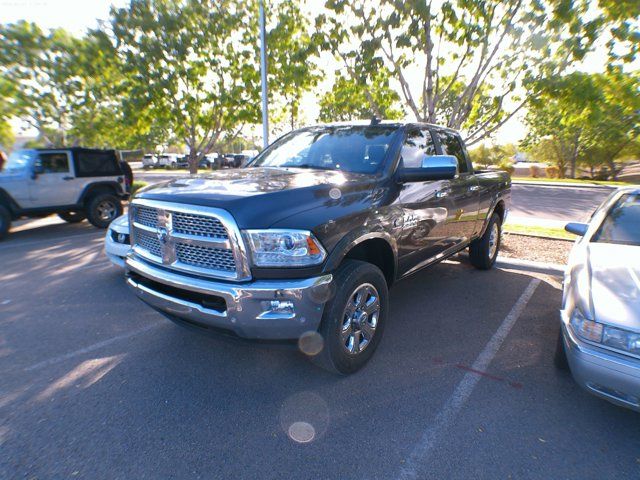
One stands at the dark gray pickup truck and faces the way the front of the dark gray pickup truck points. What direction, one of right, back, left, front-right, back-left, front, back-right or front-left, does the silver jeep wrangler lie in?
right

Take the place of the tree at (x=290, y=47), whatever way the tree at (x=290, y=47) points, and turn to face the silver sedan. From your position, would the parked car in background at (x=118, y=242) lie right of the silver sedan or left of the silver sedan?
right

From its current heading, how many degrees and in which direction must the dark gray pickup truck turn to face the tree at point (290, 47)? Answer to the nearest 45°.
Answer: approximately 135° to its right

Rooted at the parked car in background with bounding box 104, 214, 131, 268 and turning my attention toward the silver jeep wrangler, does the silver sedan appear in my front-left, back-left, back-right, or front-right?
back-right

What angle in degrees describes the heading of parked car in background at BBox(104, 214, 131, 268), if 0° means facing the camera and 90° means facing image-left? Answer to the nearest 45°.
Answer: approximately 45°

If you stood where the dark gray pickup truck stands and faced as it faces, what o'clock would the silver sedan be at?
The silver sedan is roughly at 8 o'clock from the dark gray pickup truck.

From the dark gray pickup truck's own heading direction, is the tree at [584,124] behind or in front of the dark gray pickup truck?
behind

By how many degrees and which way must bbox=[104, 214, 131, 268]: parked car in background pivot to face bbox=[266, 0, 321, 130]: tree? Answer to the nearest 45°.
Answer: approximately 180°

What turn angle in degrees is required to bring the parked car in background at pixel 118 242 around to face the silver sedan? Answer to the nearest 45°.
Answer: approximately 90° to its left

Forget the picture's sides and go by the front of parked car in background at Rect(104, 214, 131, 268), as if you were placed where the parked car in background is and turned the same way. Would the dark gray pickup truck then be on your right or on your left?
on your left

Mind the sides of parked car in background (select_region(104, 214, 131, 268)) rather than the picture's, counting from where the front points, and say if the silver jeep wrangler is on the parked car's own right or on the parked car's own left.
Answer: on the parked car's own right

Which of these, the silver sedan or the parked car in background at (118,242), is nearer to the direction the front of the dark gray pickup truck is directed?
the parked car in background

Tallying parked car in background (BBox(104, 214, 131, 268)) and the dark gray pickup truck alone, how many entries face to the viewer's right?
0
